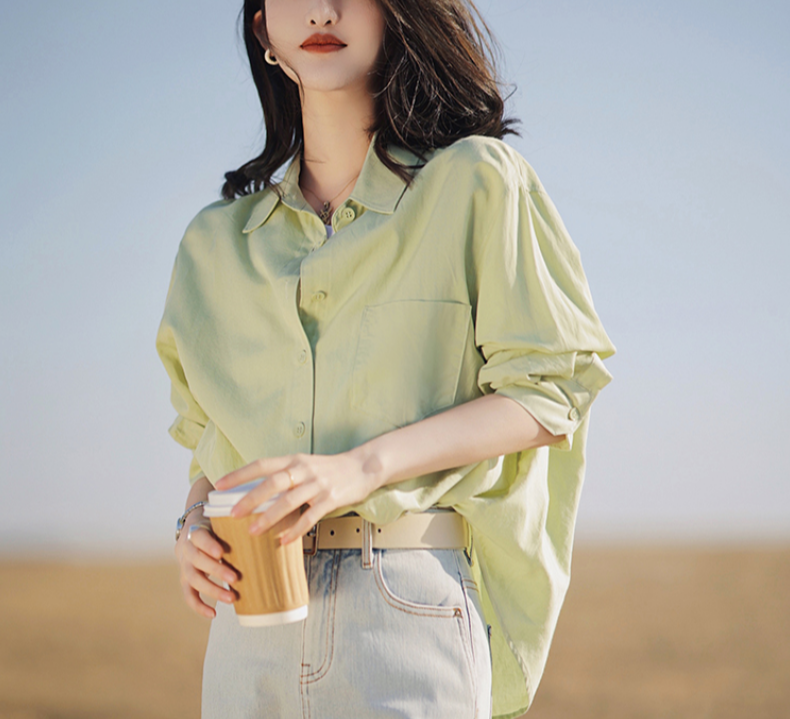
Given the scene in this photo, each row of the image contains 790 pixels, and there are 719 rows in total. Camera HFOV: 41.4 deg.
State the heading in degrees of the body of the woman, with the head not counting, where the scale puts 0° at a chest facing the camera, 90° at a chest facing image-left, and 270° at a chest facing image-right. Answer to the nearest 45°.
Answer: approximately 45°
